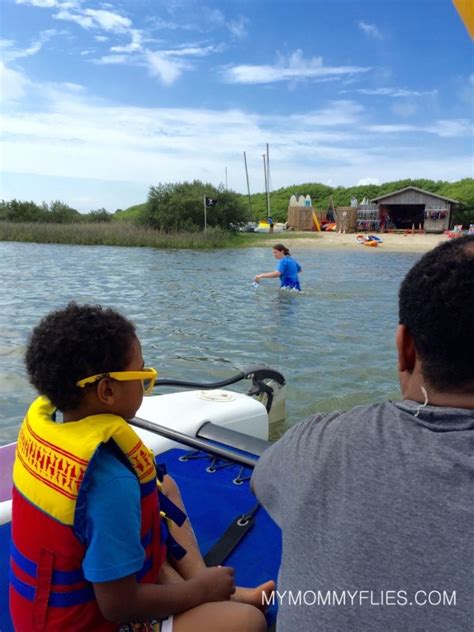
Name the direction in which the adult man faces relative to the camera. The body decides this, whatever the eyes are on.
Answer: away from the camera

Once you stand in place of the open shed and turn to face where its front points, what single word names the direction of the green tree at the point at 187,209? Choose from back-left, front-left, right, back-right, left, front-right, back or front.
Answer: front-right

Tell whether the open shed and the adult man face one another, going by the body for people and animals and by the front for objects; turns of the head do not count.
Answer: yes

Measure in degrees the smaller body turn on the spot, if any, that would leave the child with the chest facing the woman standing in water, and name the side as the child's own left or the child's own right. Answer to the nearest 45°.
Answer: approximately 45° to the child's own left

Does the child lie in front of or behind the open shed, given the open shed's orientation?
in front

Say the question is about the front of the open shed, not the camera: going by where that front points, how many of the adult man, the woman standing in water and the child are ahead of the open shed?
3

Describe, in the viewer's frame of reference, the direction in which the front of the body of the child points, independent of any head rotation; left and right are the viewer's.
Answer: facing away from the viewer and to the right of the viewer

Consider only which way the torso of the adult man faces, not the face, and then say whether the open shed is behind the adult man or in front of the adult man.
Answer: in front

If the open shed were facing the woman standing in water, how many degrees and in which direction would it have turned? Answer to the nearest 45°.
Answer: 0° — it already faces them

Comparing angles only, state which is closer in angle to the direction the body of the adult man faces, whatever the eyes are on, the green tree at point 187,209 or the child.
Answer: the green tree

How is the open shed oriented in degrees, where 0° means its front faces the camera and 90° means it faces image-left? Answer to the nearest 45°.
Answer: approximately 0°

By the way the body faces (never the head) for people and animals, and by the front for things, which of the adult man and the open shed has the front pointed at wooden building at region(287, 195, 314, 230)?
the adult man

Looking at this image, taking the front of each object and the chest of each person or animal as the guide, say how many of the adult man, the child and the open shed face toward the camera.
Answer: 1
